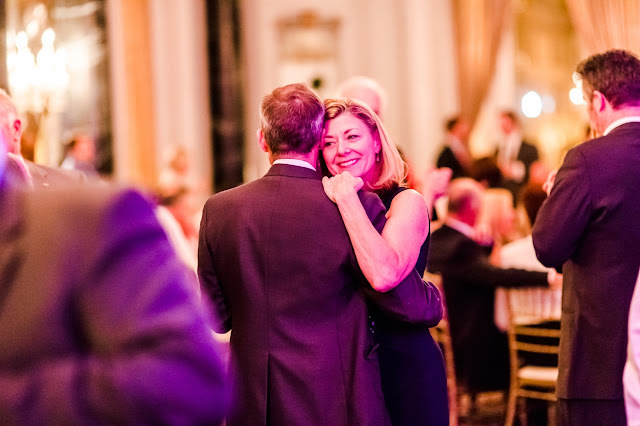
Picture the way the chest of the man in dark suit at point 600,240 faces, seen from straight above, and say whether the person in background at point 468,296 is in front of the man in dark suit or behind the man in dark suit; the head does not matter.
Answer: in front

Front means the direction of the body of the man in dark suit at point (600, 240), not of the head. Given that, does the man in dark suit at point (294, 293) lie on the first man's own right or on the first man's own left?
on the first man's own left

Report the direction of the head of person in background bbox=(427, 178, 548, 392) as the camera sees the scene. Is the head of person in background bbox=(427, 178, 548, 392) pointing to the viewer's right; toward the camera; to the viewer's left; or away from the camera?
away from the camera

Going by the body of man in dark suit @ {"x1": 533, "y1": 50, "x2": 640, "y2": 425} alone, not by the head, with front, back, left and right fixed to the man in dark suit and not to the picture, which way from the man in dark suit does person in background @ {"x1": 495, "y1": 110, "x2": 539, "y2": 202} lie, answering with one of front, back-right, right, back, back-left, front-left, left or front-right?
front-right

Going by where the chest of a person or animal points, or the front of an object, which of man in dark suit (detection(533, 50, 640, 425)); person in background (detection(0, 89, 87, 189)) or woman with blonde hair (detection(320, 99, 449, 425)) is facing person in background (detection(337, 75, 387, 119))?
the man in dark suit

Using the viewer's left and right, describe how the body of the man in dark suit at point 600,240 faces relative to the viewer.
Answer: facing away from the viewer and to the left of the viewer
